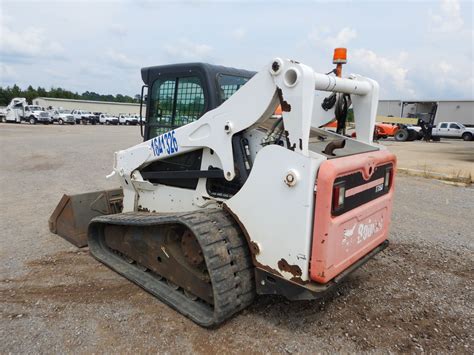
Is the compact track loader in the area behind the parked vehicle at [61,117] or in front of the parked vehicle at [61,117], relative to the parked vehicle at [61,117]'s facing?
in front

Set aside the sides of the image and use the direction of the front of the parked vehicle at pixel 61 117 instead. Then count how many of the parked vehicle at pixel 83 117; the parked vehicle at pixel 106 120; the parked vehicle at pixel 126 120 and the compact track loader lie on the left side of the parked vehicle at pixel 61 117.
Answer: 3

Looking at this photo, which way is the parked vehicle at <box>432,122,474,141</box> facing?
to the viewer's right

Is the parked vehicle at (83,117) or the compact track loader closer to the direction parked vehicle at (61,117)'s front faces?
the compact track loader

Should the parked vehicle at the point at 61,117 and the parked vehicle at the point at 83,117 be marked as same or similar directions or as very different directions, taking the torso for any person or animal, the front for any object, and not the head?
same or similar directions

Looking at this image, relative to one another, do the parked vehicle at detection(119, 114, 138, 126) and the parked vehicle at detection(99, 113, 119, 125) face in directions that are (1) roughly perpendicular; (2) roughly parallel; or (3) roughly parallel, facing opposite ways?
roughly parallel

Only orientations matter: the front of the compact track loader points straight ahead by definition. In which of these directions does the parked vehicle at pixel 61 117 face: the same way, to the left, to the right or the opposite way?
the opposite way

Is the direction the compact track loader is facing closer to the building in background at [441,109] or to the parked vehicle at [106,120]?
the parked vehicle

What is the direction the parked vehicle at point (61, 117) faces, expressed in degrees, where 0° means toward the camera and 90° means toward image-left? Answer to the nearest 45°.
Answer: approximately 315°

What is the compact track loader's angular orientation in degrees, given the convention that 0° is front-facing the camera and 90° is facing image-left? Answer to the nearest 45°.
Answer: approximately 135°

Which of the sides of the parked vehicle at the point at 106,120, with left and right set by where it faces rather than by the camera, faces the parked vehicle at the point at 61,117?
right

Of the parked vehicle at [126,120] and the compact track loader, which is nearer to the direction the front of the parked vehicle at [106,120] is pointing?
the compact track loader

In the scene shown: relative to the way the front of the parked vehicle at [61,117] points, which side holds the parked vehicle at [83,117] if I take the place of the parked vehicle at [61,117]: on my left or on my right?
on my left

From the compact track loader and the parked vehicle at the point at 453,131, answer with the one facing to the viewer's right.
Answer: the parked vehicle

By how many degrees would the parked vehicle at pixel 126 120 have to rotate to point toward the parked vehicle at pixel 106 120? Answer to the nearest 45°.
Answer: approximately 90° to its right

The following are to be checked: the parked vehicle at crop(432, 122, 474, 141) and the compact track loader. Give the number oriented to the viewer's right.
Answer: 1

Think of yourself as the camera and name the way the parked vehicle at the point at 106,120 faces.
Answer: facing the viewer and to the right of the viewer
